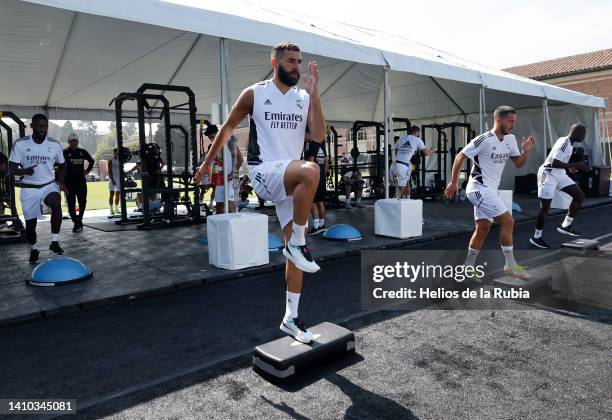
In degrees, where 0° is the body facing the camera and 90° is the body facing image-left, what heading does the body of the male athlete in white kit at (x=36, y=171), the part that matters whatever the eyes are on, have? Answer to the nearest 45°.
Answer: approximately 0°

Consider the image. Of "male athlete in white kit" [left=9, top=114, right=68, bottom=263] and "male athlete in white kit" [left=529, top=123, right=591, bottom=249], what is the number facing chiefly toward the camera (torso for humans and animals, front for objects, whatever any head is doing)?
1
